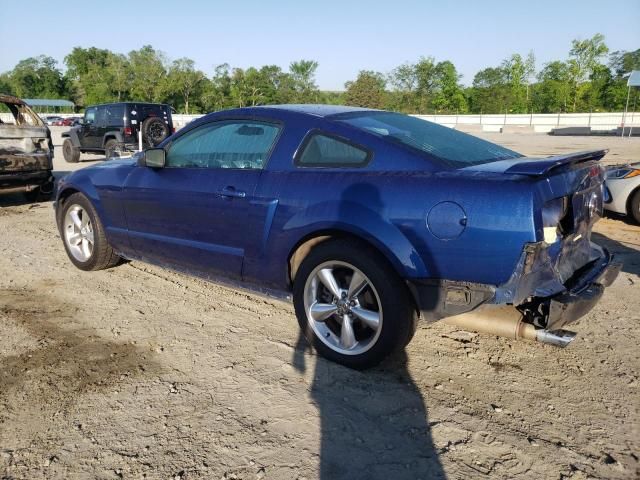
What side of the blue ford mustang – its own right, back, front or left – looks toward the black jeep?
front

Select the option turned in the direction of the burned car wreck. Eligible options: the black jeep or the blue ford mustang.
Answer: the blue ford mustang

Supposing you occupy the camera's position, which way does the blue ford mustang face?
facing away from the viewer and to the left of the viewer

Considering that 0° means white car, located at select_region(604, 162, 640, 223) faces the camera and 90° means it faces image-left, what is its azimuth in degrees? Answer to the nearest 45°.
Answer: approximately 45°

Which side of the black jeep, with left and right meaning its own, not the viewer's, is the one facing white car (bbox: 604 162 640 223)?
back

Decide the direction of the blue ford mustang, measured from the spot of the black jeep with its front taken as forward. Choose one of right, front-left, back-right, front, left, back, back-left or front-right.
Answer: back-left

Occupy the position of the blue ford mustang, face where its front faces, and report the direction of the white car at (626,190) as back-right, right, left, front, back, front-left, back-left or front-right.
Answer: right

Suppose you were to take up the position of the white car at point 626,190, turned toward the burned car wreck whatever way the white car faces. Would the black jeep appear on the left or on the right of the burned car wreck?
right

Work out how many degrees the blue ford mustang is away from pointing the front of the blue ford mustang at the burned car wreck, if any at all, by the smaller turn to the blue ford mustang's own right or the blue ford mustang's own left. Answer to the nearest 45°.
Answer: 0° — it already faces it

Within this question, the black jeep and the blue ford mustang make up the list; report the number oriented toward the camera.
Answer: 0

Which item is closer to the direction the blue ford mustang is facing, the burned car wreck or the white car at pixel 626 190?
the burned car wreck

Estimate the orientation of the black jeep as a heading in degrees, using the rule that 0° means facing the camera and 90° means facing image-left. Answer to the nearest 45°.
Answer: approximately 135°
